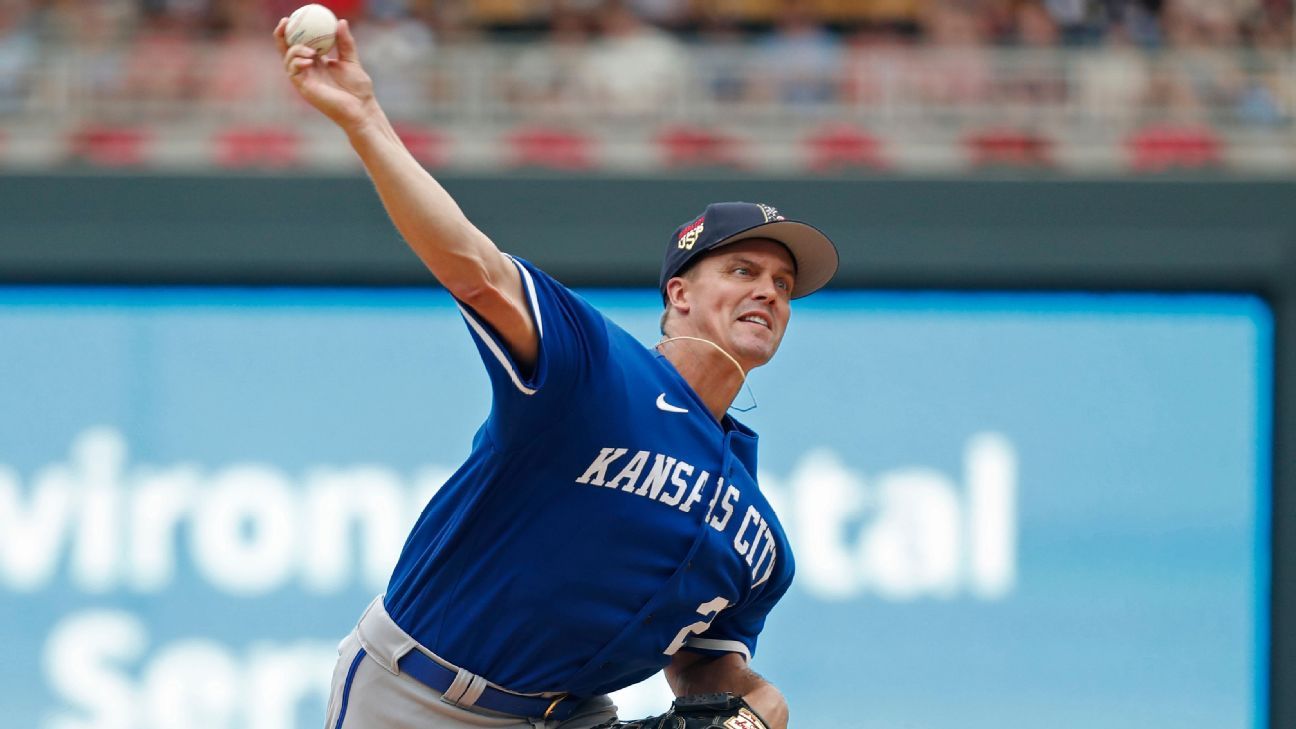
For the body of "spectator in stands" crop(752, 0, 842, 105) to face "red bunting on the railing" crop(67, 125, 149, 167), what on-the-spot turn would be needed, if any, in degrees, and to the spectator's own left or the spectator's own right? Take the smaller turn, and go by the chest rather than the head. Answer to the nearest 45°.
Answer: approximately 90° to the spectator's own right

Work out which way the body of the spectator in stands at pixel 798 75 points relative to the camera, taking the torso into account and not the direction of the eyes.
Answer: toward the camera

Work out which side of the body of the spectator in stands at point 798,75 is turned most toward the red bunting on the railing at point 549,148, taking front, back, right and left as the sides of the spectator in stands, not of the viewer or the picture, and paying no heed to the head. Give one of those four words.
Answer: right

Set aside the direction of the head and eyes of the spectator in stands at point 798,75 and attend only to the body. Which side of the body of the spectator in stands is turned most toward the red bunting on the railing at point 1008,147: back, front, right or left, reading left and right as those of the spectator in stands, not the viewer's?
left

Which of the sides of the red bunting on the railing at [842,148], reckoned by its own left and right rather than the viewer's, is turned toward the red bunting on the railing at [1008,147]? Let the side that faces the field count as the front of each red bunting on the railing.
left

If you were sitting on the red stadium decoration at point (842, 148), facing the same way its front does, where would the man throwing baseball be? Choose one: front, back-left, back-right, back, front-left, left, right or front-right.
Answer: front

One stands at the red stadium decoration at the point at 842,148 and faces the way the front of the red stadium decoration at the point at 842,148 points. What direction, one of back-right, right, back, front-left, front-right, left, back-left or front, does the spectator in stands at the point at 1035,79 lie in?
left

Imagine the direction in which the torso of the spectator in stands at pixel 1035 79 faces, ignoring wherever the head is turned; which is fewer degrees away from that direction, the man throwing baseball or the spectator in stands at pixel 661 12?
the man throwing baseball

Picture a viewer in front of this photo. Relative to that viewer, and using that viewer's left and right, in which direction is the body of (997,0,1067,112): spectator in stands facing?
facing the viewer

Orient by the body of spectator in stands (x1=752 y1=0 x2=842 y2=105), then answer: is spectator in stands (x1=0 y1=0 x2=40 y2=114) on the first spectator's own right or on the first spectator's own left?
on the first spectator's own right

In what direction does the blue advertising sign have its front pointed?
toward the camera

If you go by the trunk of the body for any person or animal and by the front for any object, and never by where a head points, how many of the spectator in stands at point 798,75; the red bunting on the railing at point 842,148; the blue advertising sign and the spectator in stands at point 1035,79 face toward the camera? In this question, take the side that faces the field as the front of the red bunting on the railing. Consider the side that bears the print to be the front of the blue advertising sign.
4
